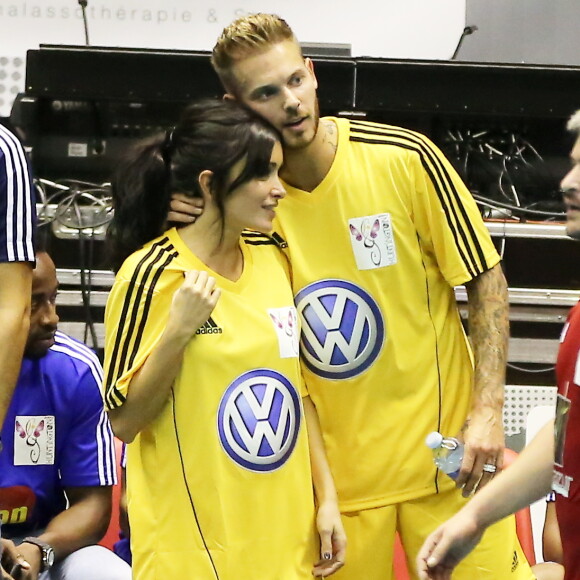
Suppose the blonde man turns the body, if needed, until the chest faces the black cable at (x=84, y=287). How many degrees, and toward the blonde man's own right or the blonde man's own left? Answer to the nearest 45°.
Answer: approximately 90° to the blonde man's own right

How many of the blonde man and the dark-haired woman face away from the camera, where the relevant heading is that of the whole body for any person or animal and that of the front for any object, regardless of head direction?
0

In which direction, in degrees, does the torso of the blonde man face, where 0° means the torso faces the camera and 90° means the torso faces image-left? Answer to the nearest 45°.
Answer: approximately 45°

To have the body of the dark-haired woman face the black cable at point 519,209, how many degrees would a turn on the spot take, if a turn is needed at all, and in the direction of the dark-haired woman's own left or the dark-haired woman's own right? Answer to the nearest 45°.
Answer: approximately 90° to the dark-haired woman's own left

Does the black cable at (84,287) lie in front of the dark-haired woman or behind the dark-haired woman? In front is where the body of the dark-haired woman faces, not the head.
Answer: behind

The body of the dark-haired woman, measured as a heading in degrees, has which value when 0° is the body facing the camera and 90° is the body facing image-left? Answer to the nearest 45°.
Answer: approximately 315°

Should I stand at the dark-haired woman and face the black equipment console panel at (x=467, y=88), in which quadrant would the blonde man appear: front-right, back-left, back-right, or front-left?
front-right

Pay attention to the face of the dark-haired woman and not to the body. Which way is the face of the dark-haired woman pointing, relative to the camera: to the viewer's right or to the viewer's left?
to the viewer's right

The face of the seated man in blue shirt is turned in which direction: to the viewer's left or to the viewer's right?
to the viewer's right

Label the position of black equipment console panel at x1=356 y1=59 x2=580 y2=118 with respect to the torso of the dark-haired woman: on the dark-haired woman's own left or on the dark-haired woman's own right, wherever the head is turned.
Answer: on the dark-haired woman's own left

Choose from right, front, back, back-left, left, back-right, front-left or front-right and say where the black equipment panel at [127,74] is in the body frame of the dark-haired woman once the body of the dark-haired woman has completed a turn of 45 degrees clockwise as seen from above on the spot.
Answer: back
